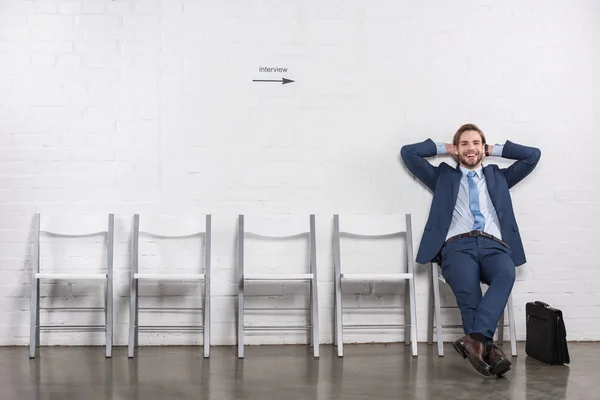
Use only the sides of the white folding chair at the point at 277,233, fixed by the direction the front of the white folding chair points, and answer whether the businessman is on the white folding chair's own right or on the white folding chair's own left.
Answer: on the white folding chair's own left

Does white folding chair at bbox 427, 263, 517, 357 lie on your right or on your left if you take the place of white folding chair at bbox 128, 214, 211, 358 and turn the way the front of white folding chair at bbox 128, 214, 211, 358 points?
on your left

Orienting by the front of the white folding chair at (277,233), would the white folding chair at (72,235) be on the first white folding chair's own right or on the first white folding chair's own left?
on the first white folding chair's own right

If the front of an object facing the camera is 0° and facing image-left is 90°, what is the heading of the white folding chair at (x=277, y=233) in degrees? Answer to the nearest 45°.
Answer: approximately 0°
